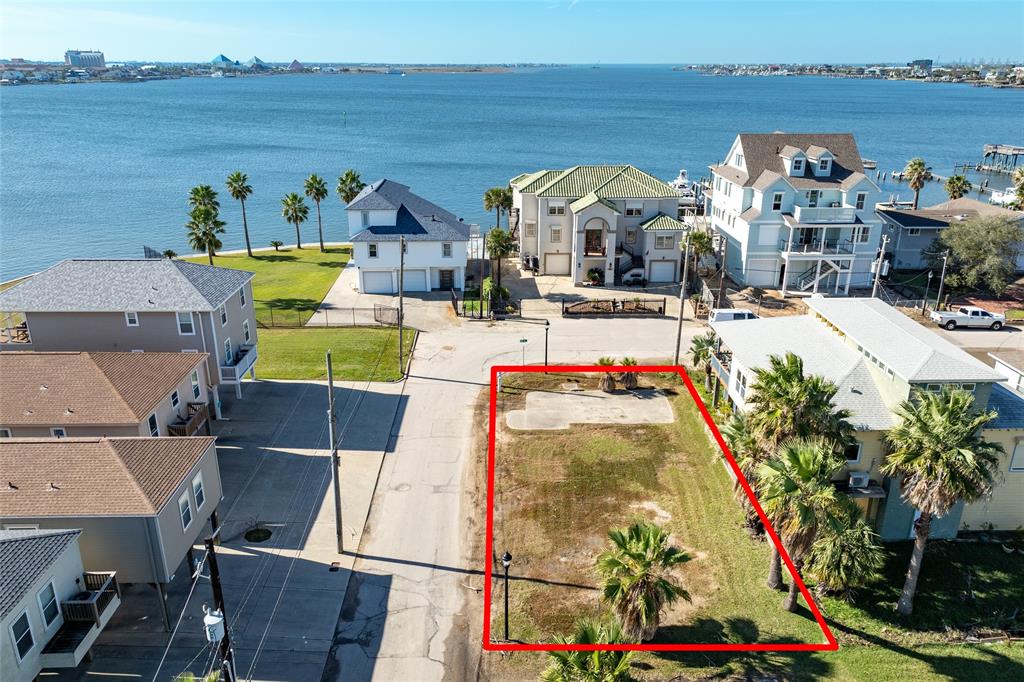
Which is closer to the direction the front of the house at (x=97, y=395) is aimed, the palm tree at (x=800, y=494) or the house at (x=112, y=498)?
the palm tree

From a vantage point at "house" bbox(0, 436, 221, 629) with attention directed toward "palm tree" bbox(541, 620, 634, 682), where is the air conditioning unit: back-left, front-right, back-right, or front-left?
front-left

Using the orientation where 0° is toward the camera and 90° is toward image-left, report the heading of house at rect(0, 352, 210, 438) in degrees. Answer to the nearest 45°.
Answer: approximately 270°

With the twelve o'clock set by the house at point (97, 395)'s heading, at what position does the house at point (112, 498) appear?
the house at point (112, 498) is roughly at 3 o'clock from the house at point (97, 395).

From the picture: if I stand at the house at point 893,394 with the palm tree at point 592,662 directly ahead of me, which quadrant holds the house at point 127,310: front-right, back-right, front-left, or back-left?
front-right

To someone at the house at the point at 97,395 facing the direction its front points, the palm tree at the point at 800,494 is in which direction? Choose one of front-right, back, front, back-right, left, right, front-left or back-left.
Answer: front-right

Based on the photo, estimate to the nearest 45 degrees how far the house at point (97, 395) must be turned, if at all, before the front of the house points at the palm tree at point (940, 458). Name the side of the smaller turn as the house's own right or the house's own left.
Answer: approximately 45° to the house's own right

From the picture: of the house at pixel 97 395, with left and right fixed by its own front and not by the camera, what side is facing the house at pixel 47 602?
right

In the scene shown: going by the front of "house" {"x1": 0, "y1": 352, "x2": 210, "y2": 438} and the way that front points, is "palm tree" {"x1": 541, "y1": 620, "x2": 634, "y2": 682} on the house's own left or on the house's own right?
on the house's own right

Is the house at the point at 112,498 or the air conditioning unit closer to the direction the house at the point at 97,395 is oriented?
the air conditioning unit

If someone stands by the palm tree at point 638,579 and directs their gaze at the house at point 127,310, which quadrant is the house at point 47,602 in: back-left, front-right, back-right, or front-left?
front-left

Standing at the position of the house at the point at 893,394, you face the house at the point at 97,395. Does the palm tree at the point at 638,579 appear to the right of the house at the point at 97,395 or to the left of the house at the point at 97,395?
left
